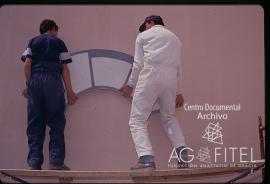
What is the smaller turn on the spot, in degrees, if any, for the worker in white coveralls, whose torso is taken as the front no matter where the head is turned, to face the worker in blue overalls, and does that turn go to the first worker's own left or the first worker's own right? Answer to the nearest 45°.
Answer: approximately 45° to the first worker's own left

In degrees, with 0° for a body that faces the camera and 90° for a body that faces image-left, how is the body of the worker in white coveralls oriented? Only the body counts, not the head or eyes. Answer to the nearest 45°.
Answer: approximately 135°
